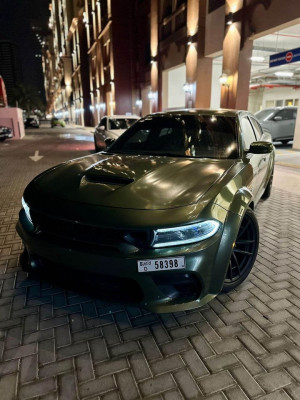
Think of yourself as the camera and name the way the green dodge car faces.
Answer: facing the viewer and to the left of the viewer

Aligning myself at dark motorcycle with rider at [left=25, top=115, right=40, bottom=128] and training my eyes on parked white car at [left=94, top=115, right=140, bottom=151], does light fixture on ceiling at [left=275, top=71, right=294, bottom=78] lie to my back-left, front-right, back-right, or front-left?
front-left

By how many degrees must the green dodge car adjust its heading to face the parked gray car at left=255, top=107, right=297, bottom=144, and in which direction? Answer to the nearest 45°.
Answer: approximately 180°

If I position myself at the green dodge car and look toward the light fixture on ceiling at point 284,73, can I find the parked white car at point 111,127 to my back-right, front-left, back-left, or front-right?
front-left

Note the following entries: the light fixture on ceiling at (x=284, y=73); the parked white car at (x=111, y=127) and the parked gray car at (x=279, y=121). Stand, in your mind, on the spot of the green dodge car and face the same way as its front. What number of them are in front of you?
0

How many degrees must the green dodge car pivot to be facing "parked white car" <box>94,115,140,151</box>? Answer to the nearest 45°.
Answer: approximately 135° to its right

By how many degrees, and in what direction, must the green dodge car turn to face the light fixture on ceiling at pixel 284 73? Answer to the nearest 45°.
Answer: approximately 180°

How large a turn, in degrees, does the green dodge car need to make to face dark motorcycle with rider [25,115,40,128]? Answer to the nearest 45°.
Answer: approximately 135° to its right

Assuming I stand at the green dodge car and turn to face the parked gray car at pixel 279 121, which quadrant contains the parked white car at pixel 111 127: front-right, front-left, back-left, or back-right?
front-left
